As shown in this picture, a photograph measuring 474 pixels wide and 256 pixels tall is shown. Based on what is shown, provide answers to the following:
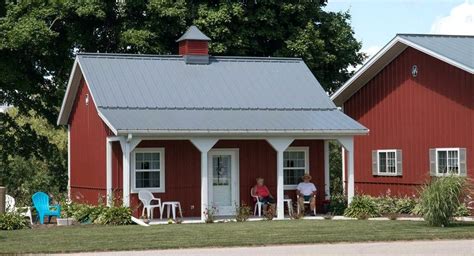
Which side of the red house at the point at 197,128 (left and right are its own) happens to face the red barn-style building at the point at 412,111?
left

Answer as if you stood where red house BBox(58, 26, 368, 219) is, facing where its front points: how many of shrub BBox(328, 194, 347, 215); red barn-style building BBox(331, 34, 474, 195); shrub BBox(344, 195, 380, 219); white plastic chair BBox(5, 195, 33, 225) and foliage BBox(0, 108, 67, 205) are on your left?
3

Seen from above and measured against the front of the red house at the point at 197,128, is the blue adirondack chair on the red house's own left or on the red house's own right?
on the red house's own right

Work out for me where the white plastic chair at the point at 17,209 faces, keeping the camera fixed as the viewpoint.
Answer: facing the viewer and to the right of the viewer

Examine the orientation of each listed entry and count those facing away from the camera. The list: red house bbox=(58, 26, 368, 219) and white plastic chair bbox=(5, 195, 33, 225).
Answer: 0

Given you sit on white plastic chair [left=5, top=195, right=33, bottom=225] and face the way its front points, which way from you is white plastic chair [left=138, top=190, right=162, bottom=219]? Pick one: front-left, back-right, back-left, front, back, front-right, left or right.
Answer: front-left

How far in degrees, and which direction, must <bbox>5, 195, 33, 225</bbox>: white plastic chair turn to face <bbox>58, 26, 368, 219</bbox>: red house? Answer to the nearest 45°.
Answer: approximately 45° to its left

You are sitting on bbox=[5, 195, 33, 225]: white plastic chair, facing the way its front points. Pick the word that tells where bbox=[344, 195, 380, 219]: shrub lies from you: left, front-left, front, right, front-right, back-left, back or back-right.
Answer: front-left

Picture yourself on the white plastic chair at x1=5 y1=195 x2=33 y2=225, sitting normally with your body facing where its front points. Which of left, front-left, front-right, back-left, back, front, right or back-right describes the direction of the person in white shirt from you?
front-left

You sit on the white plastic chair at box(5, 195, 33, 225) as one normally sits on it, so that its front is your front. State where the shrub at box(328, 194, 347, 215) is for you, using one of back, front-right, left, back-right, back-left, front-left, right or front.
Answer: front-left

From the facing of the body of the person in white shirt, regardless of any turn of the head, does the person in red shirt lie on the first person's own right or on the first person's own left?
on the first person's own right

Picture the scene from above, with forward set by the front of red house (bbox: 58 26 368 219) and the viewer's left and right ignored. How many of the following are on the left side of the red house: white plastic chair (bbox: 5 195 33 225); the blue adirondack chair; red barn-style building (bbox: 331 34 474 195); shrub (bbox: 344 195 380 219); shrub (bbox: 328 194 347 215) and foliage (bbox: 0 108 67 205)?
3

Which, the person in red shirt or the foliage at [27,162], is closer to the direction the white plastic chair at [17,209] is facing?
the person in red shirt
